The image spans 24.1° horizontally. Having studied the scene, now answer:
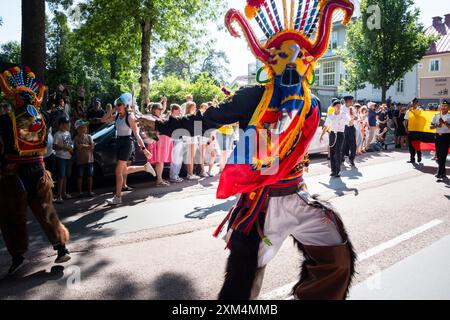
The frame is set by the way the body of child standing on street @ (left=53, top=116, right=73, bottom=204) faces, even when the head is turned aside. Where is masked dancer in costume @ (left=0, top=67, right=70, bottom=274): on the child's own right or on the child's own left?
on the child's own right

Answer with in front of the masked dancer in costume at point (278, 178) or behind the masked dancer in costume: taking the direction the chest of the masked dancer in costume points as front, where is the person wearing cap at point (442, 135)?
behind

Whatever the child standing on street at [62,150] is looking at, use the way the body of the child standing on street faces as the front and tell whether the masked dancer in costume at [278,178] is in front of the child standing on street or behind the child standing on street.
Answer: in front

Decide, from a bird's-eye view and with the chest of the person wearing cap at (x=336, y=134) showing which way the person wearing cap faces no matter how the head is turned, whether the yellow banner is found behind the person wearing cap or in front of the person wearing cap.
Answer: behind

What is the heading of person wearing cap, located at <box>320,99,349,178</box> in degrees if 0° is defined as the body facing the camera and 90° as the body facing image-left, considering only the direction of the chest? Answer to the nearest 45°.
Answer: approximately 0°

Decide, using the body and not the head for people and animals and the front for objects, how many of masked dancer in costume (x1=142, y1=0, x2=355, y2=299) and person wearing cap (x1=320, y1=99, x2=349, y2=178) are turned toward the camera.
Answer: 2

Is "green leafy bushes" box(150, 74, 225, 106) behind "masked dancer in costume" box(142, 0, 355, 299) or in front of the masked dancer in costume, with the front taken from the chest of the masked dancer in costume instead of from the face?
behind

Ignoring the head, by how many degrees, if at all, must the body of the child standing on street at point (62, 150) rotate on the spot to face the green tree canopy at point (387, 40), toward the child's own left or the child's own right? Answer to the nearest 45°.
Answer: approximately 90° to the child's own left

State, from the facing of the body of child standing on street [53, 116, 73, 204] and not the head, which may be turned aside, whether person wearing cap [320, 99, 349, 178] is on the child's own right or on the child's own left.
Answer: on the child's own left

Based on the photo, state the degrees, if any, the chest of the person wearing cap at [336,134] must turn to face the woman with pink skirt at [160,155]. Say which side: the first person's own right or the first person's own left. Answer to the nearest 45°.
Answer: approximately 45° to the first person's own right
